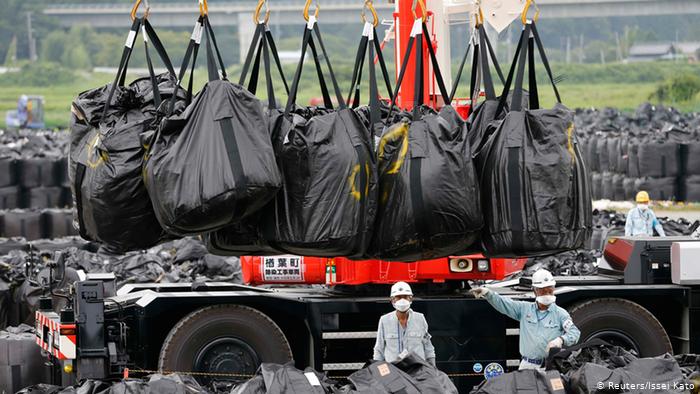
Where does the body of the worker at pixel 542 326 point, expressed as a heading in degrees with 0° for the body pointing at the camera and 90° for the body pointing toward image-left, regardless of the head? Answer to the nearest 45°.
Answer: approximately 0°

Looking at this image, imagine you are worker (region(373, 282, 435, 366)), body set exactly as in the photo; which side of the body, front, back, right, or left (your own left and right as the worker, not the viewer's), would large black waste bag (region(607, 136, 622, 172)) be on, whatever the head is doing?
back

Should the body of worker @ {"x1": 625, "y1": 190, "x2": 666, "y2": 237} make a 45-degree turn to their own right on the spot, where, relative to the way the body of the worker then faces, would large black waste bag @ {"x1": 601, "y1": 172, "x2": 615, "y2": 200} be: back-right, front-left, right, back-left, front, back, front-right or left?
back-right

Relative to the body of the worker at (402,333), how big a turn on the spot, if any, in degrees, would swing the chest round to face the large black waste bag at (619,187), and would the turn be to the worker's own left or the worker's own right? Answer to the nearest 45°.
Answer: approximately 180°

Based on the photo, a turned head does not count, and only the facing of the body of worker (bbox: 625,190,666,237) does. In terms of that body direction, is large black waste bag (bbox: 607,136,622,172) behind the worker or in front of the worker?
behind

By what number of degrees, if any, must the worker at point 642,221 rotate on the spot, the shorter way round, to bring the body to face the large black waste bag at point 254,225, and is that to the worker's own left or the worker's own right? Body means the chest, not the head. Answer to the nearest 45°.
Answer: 0° — they already face it

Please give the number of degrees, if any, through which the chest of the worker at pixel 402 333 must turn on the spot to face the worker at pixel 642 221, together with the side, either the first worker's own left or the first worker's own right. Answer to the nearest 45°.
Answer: approximately 135° to the first worker's own left

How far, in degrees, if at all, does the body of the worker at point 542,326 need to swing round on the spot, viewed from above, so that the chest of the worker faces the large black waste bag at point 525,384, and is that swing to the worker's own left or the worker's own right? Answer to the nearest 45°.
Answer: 0° — they already face it

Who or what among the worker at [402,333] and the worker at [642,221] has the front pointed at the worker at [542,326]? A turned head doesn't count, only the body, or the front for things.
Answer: the worker at [642,221]
